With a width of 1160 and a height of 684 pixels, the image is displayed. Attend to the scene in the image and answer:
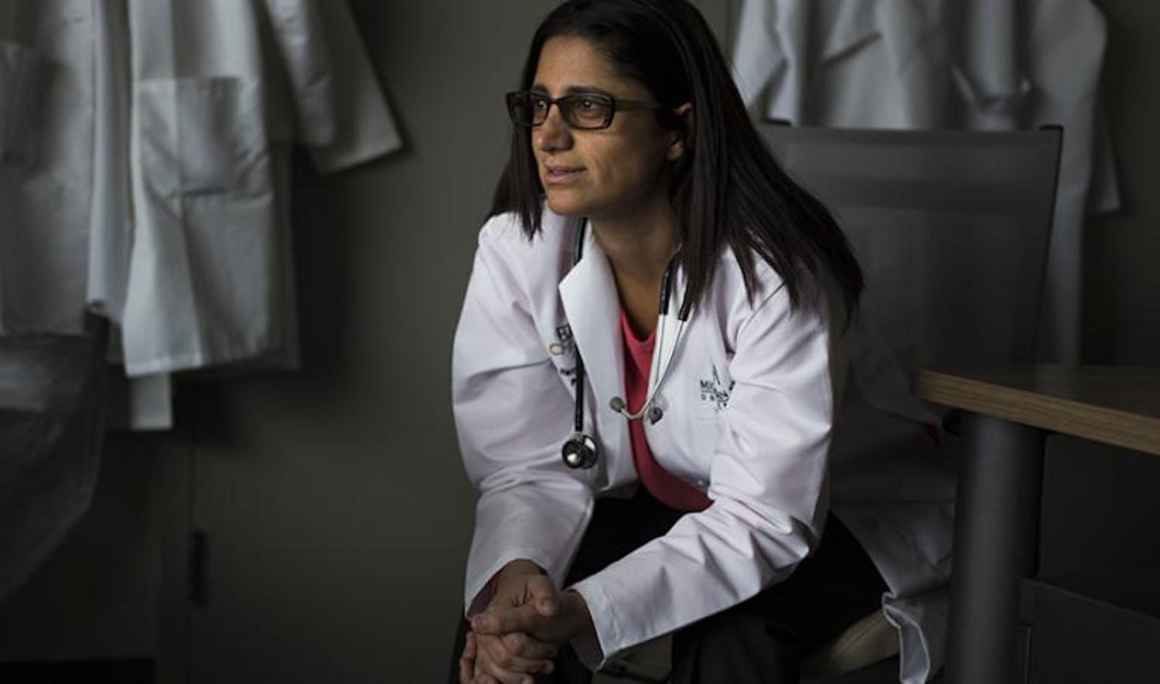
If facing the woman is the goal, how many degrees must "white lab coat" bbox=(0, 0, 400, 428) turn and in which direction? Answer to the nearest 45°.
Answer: approximately 45° to its left

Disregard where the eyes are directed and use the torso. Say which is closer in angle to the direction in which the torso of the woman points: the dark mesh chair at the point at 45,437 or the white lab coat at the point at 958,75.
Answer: the dark mesh chair

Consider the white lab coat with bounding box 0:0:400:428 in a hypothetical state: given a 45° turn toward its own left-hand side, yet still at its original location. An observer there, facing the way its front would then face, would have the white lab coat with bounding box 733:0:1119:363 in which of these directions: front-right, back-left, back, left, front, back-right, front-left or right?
front-left

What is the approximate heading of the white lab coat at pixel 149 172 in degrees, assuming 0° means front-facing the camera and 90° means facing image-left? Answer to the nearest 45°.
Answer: approximately 0°

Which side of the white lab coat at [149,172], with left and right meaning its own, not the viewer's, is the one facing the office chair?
left

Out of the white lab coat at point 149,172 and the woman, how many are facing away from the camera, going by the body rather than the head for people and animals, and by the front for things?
0

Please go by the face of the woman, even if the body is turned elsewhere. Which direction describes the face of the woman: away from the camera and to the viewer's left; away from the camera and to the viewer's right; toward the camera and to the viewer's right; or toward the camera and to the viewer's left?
toward the camera and to the viewer's left

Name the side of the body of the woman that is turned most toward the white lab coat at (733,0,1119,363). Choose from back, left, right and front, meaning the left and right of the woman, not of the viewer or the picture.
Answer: back
